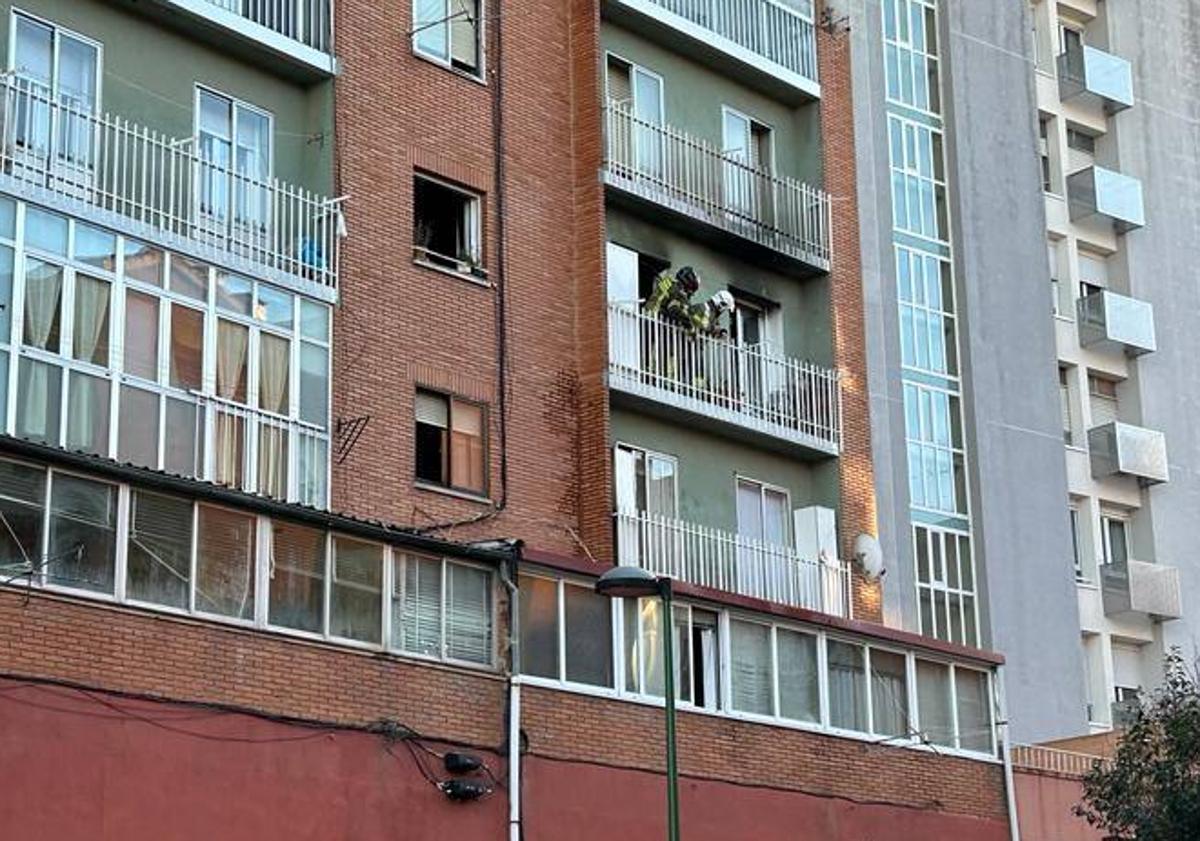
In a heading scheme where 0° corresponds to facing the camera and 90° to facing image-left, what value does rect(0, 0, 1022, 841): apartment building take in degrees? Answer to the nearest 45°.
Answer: approximately 315°
